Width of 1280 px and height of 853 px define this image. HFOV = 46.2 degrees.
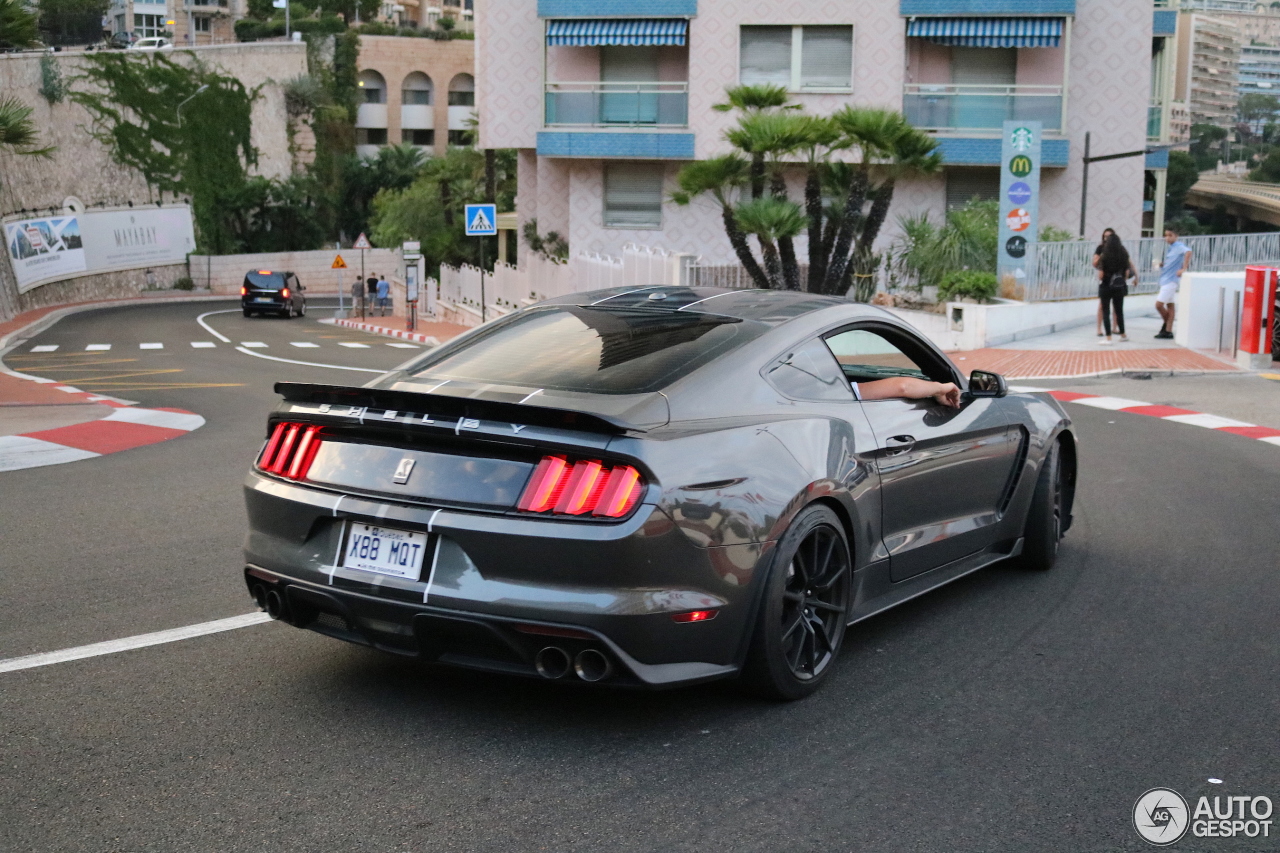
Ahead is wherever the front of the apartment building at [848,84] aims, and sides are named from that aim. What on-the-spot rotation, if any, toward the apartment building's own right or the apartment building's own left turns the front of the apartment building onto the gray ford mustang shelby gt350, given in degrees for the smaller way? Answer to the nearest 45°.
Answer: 0° — it already faces it

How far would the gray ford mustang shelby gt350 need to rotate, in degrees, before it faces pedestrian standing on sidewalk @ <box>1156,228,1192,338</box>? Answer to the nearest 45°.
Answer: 0° — it already faces them

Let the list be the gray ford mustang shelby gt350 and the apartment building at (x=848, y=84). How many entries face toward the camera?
1

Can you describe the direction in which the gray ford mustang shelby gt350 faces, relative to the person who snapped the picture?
facing away from the viewer and to the right of the viewer

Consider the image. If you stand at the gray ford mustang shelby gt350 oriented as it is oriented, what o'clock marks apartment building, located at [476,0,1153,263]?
The apartment building is roughly at 11 o'clock from the gray ford mustang shelby gt350.
